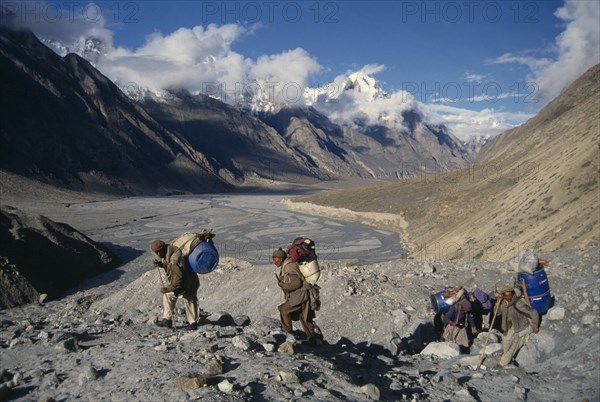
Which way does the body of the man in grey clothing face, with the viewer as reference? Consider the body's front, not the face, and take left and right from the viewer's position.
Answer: facing the viewer and to the left of the viewer

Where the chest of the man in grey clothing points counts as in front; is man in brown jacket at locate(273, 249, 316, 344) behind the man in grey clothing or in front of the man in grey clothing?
in front

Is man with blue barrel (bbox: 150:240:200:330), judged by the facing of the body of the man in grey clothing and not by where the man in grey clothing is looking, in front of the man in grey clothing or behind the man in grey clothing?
in front

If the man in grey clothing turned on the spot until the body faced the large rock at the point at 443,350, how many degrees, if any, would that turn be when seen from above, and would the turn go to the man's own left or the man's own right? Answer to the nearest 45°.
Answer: approximately 45° to the man's own right

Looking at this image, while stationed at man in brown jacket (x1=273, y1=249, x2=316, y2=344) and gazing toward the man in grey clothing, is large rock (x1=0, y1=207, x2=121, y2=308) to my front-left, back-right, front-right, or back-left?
back-left
